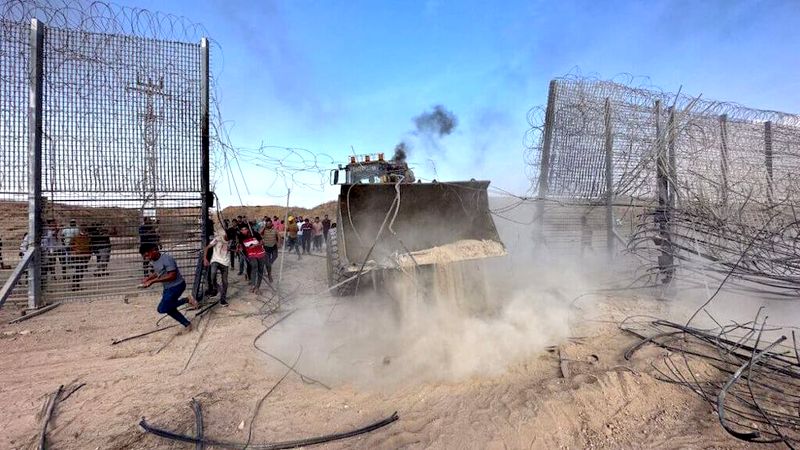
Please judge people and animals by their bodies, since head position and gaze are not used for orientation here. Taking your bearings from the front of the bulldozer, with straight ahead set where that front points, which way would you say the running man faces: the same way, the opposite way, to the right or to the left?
to the right

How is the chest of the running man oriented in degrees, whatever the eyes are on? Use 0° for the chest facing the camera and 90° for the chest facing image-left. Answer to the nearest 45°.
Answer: approximately 90°

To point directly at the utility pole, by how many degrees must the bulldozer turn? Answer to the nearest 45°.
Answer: approximately 135° to its right

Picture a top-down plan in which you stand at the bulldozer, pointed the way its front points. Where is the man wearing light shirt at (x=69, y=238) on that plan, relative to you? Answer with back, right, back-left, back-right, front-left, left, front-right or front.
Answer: back-right

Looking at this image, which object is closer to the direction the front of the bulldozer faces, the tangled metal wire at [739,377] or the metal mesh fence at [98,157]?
the tangled metal wire

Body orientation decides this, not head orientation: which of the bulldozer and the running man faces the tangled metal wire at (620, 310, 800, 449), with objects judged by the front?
the bulldozer

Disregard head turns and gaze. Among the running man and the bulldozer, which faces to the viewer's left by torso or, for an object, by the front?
the running man

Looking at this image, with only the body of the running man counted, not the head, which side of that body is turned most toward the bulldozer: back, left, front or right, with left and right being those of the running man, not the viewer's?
back

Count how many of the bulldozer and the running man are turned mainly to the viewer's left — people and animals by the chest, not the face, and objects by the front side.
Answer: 1

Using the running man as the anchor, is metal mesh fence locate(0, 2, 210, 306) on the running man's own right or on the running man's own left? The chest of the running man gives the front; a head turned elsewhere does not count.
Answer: on the running man's own right

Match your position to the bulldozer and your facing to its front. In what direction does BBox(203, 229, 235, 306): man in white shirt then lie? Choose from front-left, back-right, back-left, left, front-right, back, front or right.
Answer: back-right

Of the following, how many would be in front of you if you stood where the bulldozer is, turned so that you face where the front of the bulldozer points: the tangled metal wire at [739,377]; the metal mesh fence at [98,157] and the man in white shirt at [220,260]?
1
